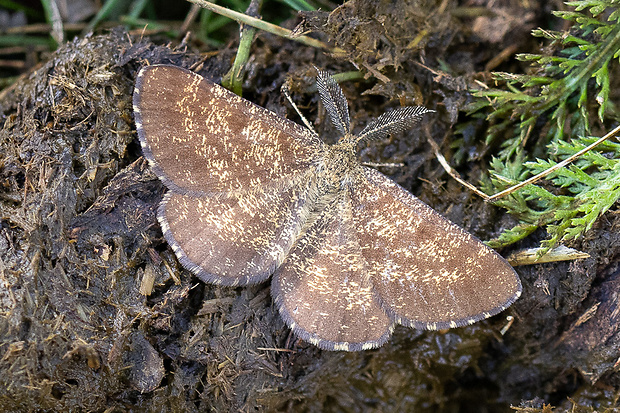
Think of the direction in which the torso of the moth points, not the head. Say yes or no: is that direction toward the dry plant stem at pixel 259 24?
no

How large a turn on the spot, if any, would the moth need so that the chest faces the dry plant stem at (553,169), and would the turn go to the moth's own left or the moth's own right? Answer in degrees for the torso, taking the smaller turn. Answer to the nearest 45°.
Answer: approximately 45° to the moth's own right

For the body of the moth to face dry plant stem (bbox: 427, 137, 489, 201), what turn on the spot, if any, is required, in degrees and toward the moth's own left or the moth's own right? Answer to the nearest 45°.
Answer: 0° — it already faces it

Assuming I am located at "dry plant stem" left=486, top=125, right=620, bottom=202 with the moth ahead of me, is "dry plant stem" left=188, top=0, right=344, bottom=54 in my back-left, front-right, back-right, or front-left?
front-right

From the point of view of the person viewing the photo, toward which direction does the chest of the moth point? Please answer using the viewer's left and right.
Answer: facing away from the viewer and to the right of the viewer
